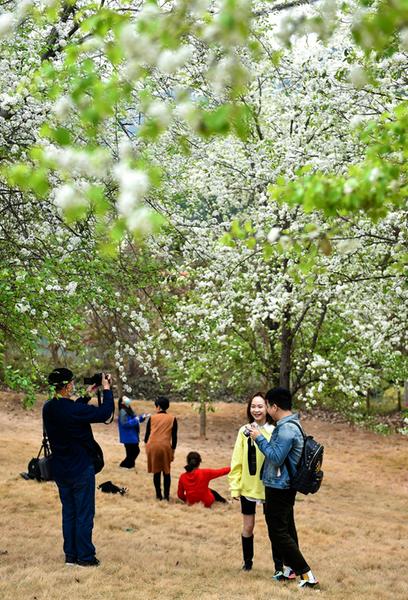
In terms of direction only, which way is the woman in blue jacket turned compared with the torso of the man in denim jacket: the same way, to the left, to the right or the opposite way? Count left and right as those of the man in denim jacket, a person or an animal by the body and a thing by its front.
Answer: the opposite way

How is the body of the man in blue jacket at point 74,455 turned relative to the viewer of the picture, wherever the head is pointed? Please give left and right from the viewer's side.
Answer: facing away from the viewer and to the right of the viewer

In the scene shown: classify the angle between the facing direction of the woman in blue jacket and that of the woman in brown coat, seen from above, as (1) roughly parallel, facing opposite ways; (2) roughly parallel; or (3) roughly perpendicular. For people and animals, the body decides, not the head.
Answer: roughly perpendicular

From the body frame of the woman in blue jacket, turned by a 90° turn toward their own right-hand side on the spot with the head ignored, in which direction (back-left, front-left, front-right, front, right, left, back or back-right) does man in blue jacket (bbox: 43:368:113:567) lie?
front

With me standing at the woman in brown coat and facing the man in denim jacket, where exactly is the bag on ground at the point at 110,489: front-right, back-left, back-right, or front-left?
back-right

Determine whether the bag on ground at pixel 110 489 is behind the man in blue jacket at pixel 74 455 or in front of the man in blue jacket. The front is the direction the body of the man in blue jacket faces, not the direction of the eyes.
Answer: in front

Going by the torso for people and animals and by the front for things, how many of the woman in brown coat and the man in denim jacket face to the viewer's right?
0

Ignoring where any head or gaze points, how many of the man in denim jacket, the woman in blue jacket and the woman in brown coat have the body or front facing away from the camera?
1

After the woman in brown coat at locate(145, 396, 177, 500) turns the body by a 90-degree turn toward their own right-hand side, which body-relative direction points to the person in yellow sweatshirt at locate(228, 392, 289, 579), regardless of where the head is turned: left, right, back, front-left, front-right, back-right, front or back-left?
right

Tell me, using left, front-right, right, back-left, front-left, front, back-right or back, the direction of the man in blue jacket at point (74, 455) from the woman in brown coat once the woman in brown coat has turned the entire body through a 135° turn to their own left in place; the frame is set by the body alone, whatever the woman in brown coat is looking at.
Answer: front-left

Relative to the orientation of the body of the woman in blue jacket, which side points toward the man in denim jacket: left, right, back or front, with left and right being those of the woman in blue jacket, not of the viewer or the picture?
right

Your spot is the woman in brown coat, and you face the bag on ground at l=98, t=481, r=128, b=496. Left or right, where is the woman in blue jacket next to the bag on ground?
right

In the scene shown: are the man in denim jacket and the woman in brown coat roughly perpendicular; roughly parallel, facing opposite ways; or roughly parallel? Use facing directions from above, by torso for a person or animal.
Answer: roughly perpendicular

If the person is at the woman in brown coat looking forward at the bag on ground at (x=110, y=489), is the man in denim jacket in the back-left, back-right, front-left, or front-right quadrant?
back-left

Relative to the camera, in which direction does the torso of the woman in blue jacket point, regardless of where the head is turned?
to the viewer's right

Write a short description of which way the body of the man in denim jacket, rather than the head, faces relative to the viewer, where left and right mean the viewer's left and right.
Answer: facing to the left of the viewer
